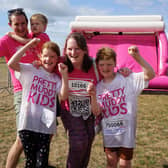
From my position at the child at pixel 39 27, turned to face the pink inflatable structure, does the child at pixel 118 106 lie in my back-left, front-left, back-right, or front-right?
back-right

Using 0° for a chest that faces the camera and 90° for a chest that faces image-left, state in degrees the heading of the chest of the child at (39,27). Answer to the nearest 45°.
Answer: approximately 45°

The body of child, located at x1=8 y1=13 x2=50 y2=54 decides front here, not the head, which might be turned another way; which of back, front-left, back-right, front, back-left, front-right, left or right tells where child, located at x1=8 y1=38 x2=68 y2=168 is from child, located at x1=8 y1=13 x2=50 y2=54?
front-left

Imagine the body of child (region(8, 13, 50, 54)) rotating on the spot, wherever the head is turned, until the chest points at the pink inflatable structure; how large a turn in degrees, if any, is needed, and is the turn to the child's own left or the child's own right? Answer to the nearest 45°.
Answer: approximately 180°

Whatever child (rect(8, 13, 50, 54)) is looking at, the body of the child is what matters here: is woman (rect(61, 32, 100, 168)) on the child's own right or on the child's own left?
on the child's own left

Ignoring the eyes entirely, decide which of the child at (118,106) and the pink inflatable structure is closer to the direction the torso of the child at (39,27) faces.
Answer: the child

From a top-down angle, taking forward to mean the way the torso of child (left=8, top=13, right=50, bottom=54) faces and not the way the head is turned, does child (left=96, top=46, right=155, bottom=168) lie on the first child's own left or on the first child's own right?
on the first child's own left
